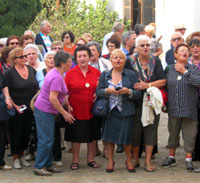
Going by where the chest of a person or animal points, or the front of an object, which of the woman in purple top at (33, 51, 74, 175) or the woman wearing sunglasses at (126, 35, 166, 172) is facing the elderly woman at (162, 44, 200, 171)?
the woman in purple top

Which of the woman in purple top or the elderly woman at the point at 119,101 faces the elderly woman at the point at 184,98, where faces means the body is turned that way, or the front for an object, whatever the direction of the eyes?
the woman in purple top

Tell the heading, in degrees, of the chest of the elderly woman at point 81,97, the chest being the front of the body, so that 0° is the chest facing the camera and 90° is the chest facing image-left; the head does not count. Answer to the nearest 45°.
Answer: approximately 0°

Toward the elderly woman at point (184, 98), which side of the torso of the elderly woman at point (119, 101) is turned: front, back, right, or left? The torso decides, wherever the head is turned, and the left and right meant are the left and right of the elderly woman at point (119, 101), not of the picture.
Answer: left

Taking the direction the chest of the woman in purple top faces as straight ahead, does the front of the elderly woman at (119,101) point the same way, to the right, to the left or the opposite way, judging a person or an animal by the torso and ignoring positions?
to the right

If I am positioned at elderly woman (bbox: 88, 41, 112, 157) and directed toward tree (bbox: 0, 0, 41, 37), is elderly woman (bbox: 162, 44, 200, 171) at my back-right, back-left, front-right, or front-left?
back-right

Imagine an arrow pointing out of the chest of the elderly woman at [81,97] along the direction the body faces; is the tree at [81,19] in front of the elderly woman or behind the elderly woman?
behind
